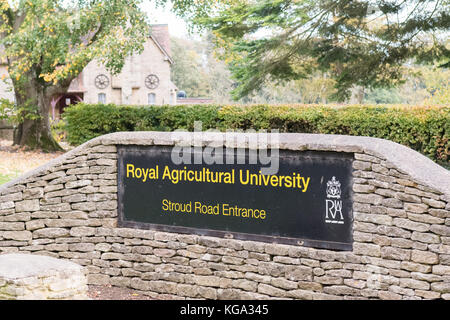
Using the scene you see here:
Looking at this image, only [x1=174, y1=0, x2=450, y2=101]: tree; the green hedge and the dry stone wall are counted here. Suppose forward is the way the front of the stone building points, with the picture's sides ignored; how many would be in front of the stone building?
3

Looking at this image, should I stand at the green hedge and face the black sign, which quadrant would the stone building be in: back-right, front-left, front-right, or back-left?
back-right

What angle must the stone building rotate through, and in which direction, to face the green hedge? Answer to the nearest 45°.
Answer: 0° — it already faces it

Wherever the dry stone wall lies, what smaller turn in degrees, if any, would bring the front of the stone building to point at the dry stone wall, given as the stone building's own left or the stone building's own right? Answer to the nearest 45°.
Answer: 0° — it already faces it

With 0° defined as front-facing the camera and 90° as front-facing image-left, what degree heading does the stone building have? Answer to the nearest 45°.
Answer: approximately 0°

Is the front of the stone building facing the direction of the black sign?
yes
